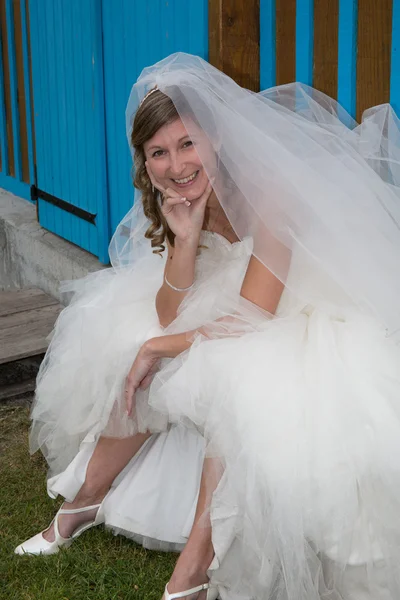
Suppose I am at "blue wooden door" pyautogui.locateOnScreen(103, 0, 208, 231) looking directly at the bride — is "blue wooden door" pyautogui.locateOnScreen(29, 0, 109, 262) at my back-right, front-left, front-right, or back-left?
back-right

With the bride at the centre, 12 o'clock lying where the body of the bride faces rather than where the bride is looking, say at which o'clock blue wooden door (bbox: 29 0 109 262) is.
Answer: The blue wooden door is roughly at 4 o'clock from the bride.

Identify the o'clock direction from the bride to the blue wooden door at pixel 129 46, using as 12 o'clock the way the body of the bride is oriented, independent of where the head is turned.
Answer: The blue wooden door is roughly at 4 o'clock from the bride.

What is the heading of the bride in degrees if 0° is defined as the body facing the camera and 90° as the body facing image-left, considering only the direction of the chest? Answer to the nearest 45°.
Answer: approximately 45°

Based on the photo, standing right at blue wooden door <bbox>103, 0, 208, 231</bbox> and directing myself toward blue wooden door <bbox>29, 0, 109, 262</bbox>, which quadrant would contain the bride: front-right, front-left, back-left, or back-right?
back-left
